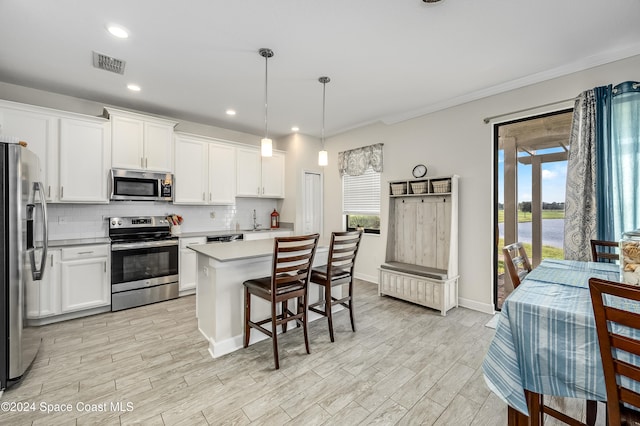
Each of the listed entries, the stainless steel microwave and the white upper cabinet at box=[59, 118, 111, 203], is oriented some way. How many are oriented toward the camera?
2

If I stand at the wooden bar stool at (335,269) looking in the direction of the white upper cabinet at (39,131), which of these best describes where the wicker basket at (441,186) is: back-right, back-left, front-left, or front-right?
back-right

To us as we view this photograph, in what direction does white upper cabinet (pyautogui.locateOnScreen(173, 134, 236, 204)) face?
facing the viewer and to the right of the viewer

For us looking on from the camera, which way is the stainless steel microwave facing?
facing the viewer

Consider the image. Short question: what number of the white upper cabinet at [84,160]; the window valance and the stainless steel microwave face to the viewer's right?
0

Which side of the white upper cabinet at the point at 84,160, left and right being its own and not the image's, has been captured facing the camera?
front

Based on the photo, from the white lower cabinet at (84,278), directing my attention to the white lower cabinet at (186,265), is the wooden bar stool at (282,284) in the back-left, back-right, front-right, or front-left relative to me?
front-right

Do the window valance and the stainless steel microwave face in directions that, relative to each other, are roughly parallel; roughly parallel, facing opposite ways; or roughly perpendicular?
roughly perpendicular

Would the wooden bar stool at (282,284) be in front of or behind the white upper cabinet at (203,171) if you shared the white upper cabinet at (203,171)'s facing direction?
in front

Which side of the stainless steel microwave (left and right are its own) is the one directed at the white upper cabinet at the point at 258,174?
left

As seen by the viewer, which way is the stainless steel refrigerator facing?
to the viewer's right

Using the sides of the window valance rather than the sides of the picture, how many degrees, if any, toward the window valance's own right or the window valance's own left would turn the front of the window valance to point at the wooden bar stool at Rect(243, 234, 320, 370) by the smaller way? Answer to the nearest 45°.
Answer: approximately 45° to the window valance's own left

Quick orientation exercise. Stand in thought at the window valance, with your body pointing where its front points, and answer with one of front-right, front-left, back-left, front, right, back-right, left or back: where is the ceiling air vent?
front

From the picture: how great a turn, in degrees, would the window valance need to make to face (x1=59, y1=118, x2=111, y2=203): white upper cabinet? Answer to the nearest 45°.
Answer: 0° — it already faces it

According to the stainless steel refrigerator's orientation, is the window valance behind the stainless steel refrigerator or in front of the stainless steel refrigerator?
in front
